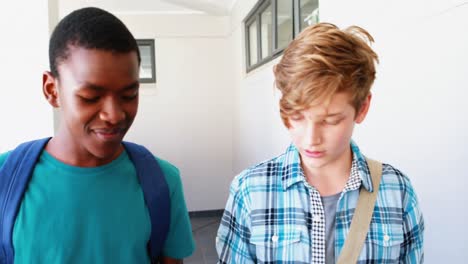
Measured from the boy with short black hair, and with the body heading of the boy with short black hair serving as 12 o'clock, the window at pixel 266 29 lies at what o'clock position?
The window is roughly at 7 o'clock from the boy with short black hair.

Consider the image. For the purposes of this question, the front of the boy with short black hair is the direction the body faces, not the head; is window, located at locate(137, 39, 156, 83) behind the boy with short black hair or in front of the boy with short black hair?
behind

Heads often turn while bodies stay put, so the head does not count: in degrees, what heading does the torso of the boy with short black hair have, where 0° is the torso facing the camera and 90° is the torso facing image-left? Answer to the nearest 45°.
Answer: approximately 0°

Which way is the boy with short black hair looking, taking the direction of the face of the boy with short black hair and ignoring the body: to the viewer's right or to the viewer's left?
to the viewer's right

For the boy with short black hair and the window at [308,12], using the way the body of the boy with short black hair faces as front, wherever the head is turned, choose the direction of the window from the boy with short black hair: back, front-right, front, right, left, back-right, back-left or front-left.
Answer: back-left

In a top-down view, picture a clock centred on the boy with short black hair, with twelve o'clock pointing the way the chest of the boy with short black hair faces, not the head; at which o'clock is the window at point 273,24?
The window is roughly at 7 o'clock from the boy with short black hair.
